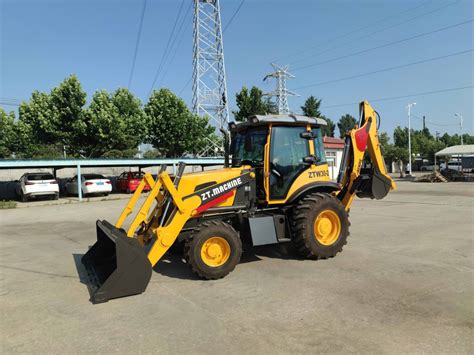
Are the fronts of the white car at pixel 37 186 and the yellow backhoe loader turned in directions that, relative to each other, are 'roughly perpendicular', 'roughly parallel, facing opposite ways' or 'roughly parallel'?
roughly perpendicular

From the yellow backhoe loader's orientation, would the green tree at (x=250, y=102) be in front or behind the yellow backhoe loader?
behind

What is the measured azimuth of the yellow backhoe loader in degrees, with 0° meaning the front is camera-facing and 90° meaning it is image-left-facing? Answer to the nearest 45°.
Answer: approximately 45°

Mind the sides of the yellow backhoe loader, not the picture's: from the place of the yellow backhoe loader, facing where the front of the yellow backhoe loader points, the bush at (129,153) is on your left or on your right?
on your right
